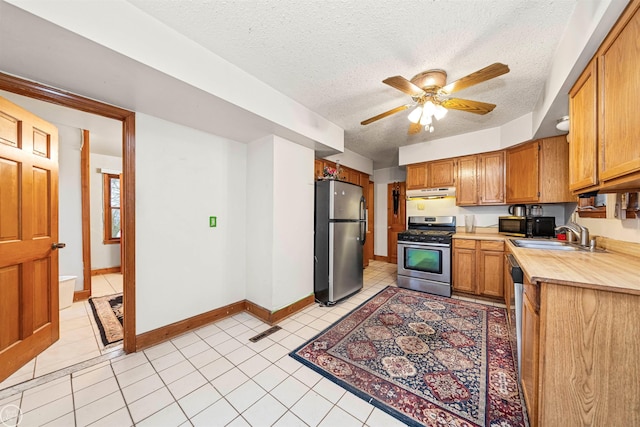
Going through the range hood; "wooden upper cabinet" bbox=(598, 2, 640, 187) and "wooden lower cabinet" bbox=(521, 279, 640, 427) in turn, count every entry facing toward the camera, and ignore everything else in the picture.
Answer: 1

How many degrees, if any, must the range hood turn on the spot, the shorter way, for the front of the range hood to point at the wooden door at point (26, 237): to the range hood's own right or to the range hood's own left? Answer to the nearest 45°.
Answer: approximately 45° to the range hood's own right

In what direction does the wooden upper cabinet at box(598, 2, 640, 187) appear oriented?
to the viewer's left

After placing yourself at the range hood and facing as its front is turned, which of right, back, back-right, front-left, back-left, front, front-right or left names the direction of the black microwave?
left

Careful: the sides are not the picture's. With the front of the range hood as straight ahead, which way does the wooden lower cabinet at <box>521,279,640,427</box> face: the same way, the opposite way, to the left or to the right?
to the right

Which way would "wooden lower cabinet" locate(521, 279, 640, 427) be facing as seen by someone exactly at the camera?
facing to the left of the viewer

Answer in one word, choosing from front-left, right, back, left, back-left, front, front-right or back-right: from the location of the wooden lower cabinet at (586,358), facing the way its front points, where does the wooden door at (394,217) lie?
front-right

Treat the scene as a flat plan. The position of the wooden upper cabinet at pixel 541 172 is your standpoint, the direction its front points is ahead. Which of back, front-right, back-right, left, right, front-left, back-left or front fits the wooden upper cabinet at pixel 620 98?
front-left

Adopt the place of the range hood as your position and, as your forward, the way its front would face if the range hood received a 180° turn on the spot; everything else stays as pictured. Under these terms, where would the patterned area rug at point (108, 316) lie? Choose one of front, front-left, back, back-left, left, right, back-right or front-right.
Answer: back-left
